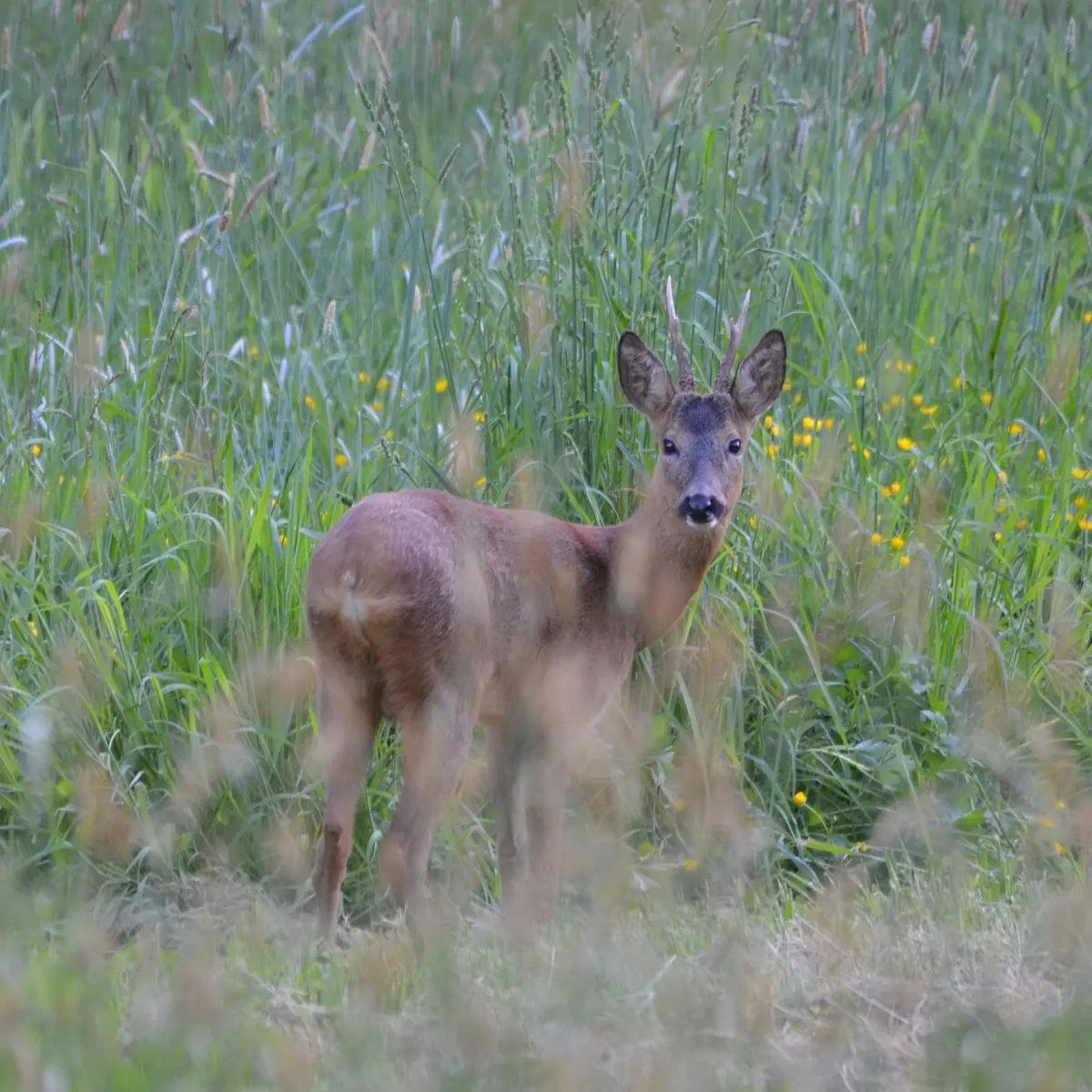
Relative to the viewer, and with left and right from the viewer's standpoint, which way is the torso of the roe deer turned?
facing away from the viewer and to the right of the viewer
